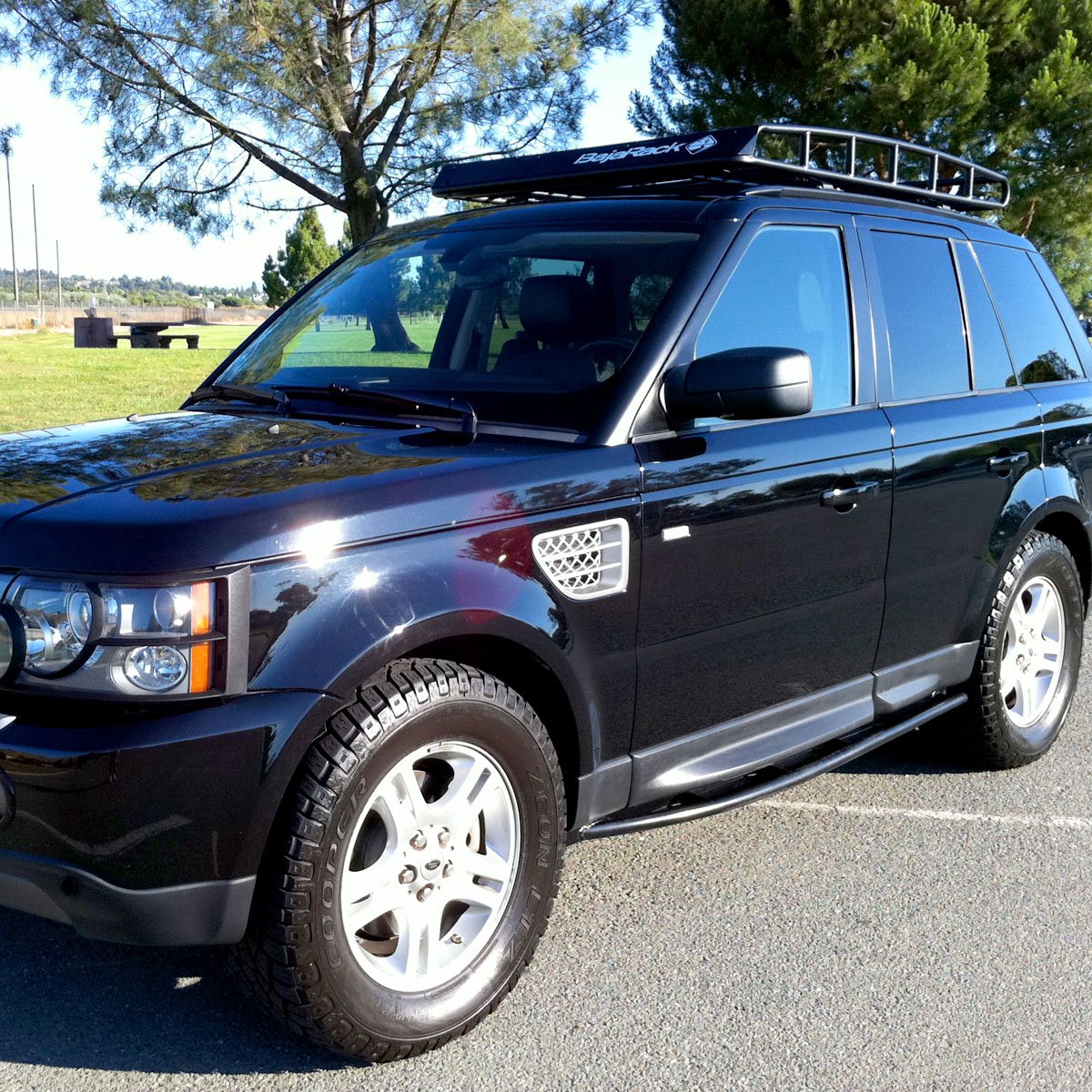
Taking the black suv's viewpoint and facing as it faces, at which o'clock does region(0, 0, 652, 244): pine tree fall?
The pine tree is roughly at 4 o'clock from the black suv.

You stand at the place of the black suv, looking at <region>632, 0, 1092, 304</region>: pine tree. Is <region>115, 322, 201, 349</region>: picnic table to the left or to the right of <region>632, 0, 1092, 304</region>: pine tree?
left

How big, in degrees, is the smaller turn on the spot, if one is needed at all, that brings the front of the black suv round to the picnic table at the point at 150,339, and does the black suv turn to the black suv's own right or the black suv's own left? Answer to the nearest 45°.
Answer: approximately 135° to the black suv's own right

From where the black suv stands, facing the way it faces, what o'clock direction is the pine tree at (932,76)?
The pine tree is roughly at 5 o'clock from the black suv.

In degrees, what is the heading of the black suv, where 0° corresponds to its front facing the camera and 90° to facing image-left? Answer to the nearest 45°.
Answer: approximately 45°

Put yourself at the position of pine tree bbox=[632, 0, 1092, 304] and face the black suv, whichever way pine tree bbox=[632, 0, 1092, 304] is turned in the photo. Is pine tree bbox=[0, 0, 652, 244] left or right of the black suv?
right
